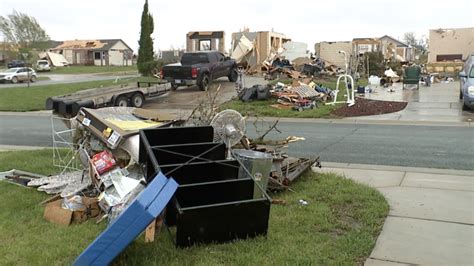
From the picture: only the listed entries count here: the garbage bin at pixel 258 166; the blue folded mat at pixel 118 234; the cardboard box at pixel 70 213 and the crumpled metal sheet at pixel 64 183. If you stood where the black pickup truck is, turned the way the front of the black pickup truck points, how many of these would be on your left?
0

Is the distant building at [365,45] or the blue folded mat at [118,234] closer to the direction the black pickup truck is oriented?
the distant building

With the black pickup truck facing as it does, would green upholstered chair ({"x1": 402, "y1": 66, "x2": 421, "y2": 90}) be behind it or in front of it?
in front

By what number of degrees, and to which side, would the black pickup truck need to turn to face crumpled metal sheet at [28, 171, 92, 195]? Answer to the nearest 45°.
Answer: approximately 135° to its right

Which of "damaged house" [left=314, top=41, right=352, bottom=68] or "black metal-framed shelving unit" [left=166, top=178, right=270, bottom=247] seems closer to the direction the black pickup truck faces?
the damaged house

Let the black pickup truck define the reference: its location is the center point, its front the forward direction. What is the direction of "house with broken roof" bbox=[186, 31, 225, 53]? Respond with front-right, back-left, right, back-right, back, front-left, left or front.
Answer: front-left

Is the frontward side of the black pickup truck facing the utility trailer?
no

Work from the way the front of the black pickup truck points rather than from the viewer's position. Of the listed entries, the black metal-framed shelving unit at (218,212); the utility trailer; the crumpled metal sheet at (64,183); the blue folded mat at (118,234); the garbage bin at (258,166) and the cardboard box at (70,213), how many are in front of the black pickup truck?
0

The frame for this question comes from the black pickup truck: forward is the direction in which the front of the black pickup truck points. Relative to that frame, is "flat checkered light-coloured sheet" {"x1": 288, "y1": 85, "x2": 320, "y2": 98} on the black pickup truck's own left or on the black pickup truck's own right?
on the black pickup truck's own right

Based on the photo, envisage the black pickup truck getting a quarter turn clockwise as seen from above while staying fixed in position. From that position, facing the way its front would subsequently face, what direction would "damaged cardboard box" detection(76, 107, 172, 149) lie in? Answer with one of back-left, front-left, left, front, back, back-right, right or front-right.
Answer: front-right

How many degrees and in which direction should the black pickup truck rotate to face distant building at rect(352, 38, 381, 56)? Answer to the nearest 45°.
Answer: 0° — it already faces it

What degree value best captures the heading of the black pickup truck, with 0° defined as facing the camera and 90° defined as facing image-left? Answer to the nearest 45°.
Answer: approximately 225°

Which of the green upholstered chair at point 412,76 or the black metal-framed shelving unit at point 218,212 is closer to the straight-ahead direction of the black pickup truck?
the green upholstered chair

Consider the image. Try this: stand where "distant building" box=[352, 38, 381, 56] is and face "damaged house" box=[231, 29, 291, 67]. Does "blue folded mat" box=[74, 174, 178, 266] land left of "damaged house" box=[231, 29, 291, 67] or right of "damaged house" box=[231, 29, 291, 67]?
left

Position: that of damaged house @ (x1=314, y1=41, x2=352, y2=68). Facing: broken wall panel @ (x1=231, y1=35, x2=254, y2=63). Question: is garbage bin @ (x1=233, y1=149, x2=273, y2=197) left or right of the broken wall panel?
left

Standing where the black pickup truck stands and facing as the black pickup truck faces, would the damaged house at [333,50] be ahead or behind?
ahead
